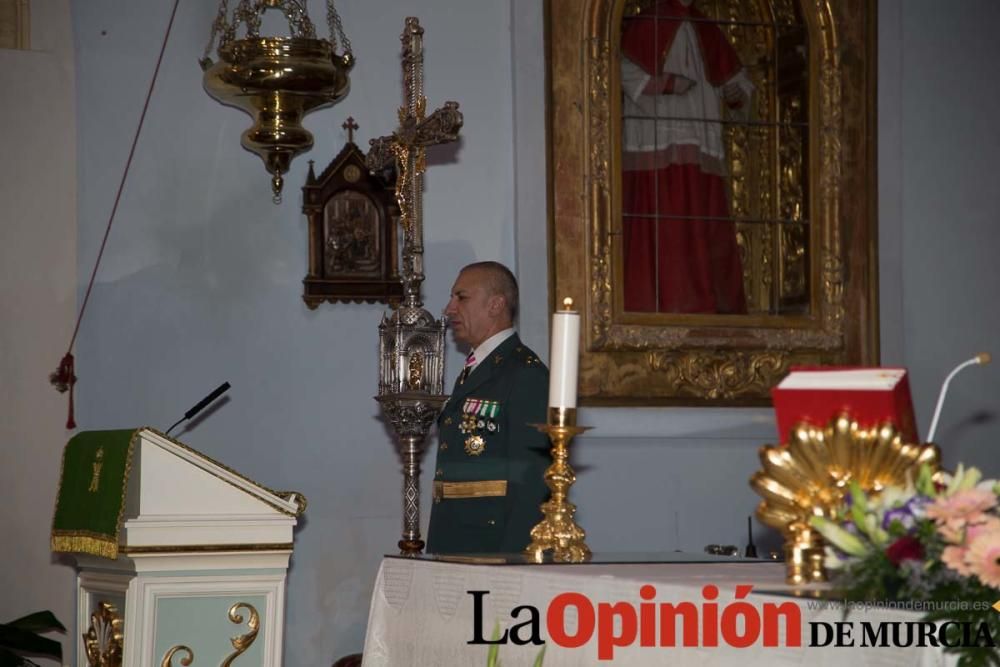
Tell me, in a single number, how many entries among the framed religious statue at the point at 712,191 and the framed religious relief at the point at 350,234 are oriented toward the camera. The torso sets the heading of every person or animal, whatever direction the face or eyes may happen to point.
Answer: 2

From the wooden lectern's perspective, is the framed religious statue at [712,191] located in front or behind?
behind

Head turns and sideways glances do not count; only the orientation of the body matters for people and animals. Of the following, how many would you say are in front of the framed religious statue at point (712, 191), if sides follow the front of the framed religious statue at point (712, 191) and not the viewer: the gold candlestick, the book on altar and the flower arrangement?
3

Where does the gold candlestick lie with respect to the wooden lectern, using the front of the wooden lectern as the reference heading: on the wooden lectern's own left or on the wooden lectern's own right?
on the wooden lectern's own left

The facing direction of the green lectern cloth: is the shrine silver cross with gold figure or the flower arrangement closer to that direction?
the flower arrangement

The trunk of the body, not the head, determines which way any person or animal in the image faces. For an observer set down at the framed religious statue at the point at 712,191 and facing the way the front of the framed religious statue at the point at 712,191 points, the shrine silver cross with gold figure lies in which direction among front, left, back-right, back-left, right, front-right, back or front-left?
front-right

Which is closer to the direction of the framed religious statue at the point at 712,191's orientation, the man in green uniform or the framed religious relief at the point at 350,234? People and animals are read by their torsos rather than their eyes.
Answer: the man in green uniform

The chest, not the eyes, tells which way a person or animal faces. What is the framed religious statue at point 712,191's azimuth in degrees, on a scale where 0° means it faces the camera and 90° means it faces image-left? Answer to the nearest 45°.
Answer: approximately 0°

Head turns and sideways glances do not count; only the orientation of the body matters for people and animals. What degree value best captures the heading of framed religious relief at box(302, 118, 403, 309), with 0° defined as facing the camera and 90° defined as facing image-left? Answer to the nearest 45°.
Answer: approximately 0°

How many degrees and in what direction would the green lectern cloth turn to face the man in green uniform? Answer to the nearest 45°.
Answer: approximately 135° to its left

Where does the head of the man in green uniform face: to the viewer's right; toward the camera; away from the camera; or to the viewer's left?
to the viewer's left
